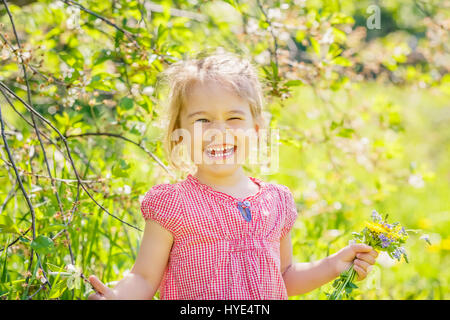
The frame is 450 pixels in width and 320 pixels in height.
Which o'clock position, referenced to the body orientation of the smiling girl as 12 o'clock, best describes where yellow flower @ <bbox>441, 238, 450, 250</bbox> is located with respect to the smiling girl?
The yellow flower is roughly at 7 o'clock from the smiling girl.

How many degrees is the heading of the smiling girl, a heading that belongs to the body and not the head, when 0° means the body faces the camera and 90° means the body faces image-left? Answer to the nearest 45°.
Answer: approximately 0°
